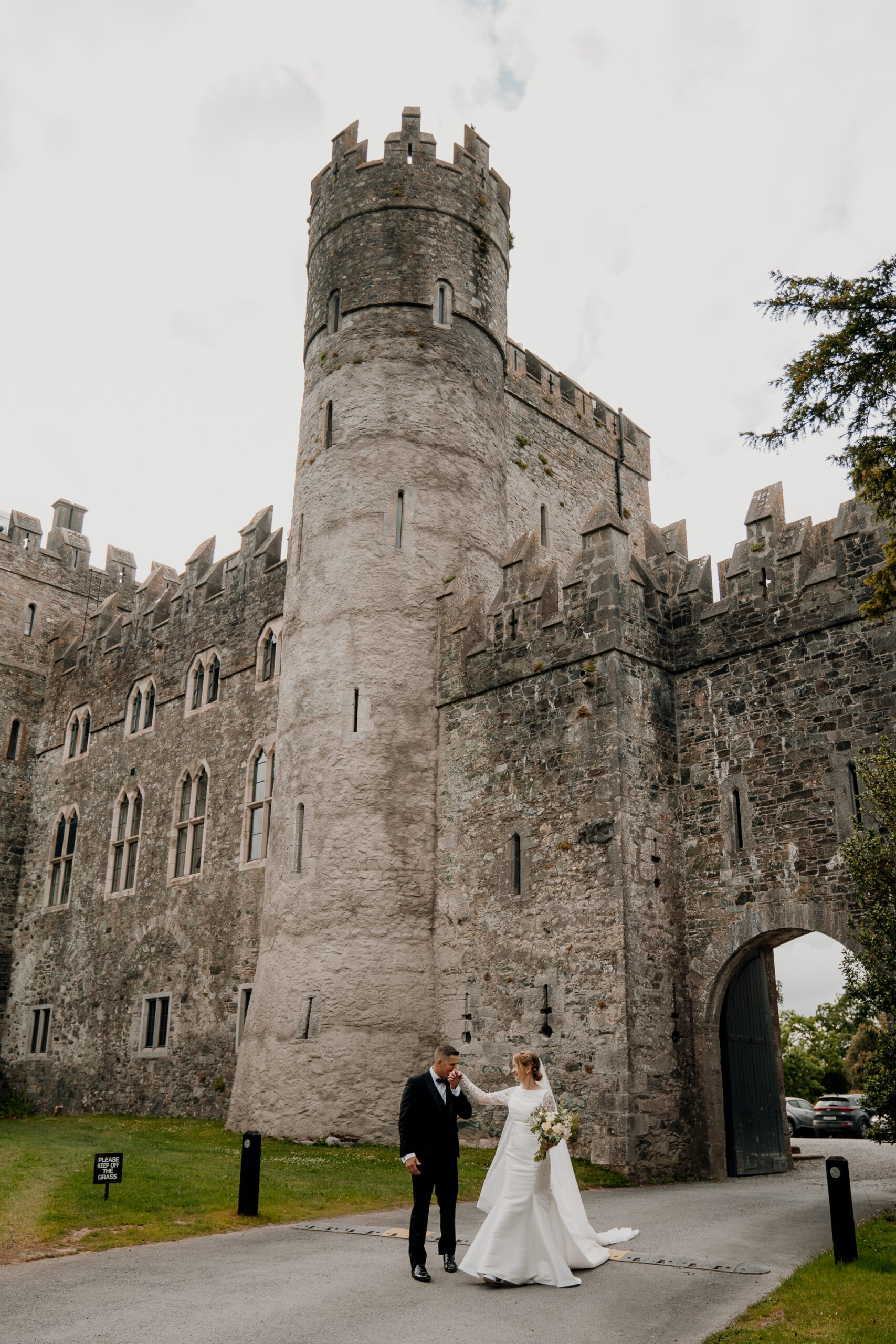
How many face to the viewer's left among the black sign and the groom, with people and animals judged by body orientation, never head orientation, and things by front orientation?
0

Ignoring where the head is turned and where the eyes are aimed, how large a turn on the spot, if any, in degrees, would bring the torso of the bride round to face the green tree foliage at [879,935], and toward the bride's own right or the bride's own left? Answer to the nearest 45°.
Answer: approximately 180°

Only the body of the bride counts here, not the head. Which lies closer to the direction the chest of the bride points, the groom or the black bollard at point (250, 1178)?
the groom

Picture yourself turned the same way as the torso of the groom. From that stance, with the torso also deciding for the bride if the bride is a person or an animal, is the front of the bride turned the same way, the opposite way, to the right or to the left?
to the right

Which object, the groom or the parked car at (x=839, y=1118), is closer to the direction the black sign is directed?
the groom

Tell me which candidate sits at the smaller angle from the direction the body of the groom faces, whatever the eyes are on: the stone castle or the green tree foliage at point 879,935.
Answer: the green tree foliage

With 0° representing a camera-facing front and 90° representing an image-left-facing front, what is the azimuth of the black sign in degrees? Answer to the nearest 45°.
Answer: approximately 0°

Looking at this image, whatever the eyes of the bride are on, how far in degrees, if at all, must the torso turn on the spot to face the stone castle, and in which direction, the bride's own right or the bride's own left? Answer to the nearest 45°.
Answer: approximately 135° to the bride's own right

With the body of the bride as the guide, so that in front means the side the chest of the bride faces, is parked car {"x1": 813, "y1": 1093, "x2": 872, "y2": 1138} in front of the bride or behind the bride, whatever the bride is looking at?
behind

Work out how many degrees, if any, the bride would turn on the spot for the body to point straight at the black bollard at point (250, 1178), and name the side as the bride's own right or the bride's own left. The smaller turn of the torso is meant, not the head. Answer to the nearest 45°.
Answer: approximately 90° to the bride's own right

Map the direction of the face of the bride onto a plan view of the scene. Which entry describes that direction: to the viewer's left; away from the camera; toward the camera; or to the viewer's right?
to the viewer's left

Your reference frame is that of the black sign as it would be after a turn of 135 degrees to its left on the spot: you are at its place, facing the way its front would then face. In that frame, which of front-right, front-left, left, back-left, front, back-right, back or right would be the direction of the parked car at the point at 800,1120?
front

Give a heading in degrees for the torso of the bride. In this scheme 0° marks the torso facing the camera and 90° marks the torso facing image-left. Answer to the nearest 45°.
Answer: approximately 45°

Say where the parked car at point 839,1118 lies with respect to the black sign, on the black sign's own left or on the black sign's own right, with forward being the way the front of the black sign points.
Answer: on the black sign's own left

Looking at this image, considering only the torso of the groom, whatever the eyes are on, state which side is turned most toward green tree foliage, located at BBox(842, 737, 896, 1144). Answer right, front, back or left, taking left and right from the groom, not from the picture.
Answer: left

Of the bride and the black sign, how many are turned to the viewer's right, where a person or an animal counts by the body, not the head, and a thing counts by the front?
0
